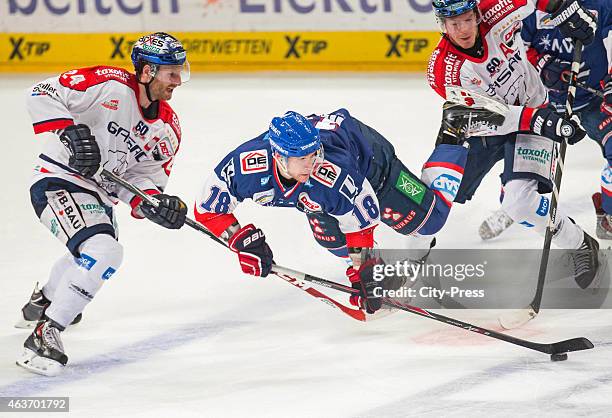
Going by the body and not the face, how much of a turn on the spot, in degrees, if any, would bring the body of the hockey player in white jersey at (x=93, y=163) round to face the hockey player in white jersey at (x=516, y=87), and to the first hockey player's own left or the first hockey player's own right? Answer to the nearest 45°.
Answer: approximately 45° to the first hockey player's own left

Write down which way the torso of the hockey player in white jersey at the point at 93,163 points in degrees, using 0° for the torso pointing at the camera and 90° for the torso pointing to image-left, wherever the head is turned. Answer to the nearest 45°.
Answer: approximately 315°

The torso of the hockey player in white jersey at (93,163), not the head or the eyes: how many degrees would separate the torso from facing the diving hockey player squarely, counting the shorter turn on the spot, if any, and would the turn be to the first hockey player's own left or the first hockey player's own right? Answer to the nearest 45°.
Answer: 0° — they already face them
